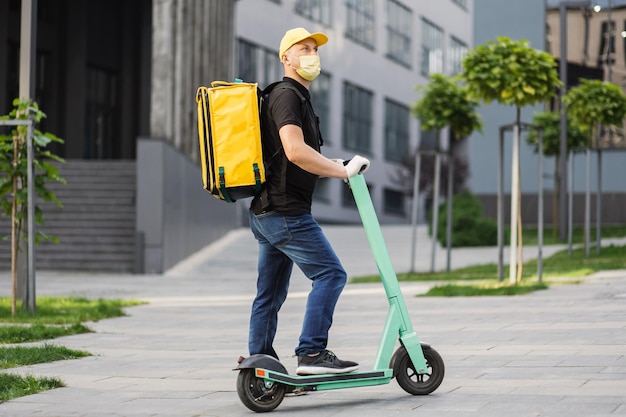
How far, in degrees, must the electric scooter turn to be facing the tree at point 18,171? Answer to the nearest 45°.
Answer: approximately 135° to its left

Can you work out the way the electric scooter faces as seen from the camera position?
facing to the right of the viewer

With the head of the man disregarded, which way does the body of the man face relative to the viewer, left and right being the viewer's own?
facing to the right of the viewer

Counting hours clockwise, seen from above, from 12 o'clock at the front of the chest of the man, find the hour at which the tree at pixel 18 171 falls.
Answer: The tree is roughly at 8 o'clock from the man.

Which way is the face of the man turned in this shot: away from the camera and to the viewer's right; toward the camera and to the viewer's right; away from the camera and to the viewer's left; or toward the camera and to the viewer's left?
toward the camera and to the viewer's right

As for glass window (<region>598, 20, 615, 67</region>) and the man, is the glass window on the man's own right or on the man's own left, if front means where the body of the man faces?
on the man's own left

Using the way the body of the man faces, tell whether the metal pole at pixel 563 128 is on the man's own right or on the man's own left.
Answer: on the man's own left

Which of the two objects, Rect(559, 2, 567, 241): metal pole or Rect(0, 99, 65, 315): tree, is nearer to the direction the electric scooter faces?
the metal pole
